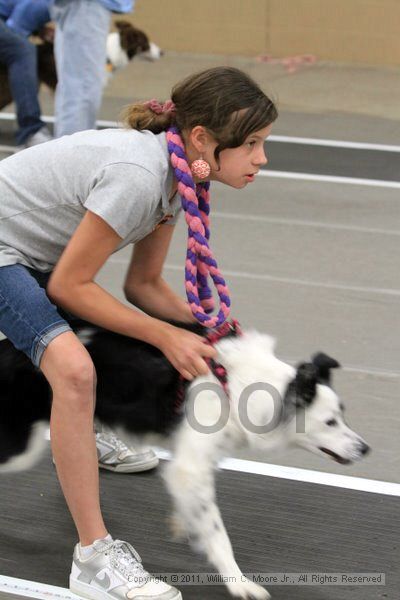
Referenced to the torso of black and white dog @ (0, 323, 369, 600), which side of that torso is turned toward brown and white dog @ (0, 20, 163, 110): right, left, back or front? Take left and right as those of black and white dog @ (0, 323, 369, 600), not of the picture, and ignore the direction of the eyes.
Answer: left

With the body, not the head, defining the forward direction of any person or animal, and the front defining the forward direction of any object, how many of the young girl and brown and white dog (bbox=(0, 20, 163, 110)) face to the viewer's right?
2

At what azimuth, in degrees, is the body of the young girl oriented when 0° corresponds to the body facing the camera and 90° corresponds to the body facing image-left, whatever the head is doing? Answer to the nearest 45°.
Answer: approximately 270°

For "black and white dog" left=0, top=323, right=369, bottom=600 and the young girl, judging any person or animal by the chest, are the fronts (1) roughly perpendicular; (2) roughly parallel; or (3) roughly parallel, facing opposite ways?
roughly parallel

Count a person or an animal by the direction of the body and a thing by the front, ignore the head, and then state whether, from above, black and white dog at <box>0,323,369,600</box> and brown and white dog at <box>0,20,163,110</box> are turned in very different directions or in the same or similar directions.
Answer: same or similar directions

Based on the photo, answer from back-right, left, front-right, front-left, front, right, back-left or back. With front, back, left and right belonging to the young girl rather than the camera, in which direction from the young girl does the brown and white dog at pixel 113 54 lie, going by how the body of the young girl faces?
left

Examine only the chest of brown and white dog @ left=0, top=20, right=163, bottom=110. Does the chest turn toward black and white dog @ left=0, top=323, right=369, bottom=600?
no

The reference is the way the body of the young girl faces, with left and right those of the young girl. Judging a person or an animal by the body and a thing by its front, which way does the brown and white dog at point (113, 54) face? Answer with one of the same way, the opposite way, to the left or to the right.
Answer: the same way

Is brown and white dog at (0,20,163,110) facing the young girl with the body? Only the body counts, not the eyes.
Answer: no

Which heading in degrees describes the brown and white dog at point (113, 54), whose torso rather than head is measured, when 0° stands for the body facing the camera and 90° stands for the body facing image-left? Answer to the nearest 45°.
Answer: approximately 270°

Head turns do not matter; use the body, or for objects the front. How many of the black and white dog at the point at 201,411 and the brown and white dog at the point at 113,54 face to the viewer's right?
2

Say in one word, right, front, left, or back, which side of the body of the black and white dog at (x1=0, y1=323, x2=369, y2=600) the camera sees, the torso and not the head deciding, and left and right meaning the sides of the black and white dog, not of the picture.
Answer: right

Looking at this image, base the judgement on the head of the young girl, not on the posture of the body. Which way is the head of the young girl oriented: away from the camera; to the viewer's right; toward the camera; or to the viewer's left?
to the viewer's right
